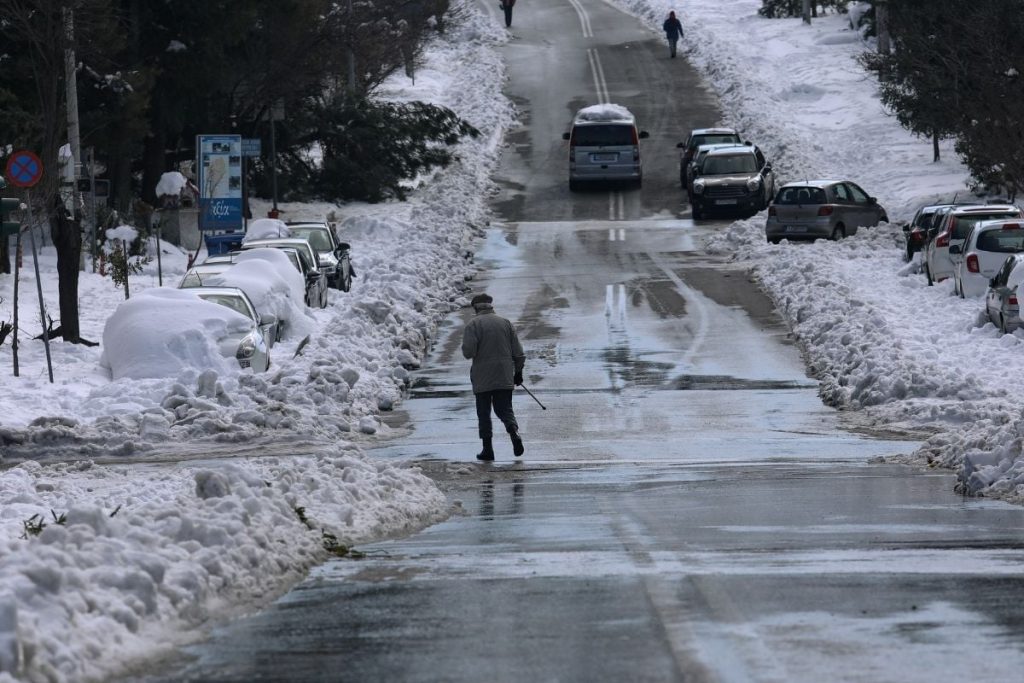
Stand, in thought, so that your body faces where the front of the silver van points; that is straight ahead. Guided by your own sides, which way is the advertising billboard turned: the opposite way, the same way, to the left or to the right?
the opposite way

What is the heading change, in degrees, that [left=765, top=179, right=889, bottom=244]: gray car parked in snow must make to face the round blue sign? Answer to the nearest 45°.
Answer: approximately 180°

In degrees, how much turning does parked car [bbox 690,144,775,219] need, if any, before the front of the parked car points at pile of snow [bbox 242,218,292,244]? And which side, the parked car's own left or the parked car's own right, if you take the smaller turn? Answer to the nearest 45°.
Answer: approximately 45° to the parked car's own right

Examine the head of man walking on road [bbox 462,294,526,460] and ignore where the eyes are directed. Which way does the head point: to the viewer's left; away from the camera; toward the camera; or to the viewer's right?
away from the camera

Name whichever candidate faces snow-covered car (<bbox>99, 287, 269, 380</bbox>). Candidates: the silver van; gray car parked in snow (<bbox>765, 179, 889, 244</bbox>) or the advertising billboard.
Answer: the advertising billboard

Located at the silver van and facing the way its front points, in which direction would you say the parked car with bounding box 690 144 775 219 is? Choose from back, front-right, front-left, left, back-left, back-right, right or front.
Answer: back-right

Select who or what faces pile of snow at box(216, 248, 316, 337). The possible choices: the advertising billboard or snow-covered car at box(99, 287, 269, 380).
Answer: the advertising billboard

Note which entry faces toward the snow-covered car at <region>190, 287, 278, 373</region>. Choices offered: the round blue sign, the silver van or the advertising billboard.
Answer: the advertising billboard

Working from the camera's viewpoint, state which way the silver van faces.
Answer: facing away from the viewer

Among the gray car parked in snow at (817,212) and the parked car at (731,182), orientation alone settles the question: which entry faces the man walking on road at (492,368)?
the parked car

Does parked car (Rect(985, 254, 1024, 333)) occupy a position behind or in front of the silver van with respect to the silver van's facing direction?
behind
